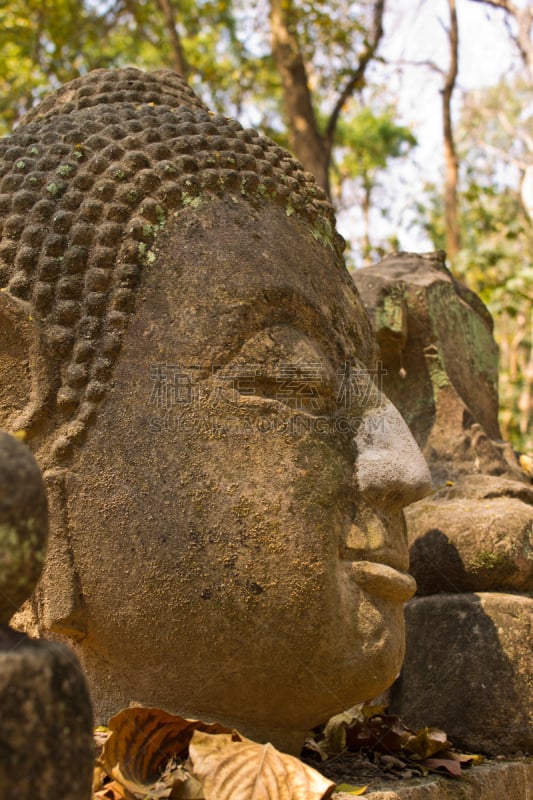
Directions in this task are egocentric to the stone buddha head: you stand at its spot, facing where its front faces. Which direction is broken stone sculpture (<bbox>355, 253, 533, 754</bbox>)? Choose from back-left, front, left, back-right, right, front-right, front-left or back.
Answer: front-left

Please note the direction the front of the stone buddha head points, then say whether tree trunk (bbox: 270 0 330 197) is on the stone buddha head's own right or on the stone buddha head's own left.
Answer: on the stone buddha head's own left

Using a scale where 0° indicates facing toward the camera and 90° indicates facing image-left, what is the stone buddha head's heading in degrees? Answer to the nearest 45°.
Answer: approximately 270°

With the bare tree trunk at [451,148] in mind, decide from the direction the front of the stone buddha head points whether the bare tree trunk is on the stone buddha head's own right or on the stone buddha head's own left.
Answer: on the stone buddha head's own left

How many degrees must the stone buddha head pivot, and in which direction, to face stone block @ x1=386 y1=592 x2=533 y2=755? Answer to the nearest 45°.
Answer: approximately 45° to its left
